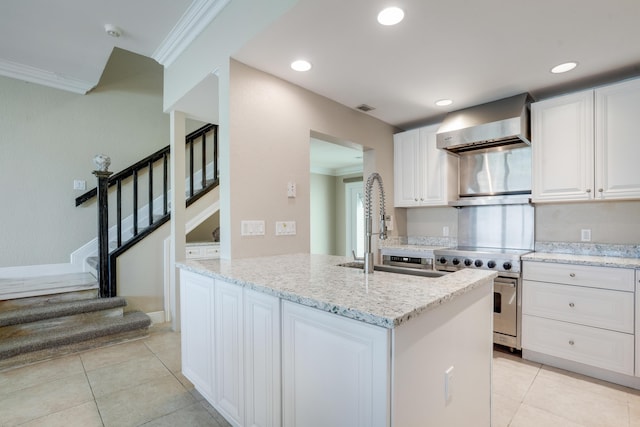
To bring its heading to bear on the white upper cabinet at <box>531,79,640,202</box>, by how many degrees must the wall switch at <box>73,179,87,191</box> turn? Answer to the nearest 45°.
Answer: approximately 45° to its left

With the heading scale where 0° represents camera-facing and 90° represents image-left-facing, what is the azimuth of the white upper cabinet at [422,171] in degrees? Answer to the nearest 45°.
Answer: approximately 45°

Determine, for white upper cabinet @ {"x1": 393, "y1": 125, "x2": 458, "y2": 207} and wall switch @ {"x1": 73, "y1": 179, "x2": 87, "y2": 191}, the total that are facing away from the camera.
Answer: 0

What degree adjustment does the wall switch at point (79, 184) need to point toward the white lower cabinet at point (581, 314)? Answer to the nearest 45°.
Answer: approximately 45° to its left

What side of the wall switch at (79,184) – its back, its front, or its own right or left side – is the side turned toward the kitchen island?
front

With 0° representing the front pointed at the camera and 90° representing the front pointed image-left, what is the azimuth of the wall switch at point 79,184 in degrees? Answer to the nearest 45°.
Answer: approximately 0°

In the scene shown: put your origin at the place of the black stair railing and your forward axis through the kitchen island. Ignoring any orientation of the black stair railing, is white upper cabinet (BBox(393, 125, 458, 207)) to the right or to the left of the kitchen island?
left

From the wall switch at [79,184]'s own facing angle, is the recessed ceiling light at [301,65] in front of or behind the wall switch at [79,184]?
in front

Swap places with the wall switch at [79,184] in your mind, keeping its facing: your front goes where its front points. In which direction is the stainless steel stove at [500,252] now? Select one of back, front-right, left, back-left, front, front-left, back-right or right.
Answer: front-left

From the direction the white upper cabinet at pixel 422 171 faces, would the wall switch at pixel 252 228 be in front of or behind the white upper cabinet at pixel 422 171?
in front
